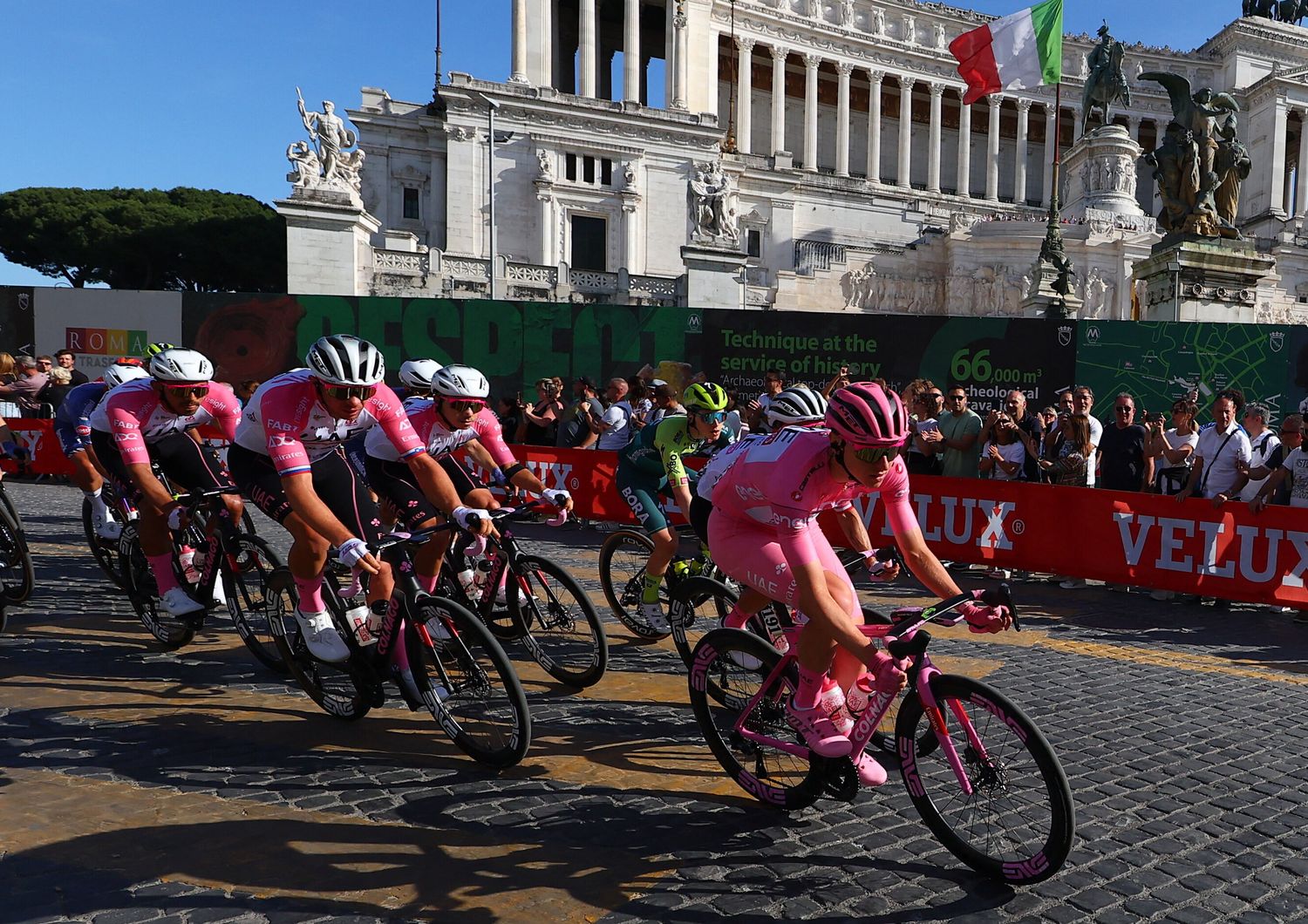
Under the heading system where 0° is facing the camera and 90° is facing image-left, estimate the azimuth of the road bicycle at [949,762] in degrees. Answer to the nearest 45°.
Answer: approximately 315°

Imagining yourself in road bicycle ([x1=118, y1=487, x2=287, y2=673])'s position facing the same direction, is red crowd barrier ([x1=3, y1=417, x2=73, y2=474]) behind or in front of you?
behind

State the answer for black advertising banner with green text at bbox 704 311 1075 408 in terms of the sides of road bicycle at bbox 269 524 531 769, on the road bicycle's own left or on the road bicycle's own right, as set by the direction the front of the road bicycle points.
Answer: on the road bicycle's own left

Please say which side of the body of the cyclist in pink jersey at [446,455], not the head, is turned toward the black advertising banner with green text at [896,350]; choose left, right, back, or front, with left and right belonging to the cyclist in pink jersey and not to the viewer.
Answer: left

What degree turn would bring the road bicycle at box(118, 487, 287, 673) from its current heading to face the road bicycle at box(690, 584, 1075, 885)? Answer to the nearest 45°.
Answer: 0° — it already faces it

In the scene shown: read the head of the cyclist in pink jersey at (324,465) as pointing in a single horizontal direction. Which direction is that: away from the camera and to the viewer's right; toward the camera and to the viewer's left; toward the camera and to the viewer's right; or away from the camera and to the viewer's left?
toward the camera and to the viewer's right

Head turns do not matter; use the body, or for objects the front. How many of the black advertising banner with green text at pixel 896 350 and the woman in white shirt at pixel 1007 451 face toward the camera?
2

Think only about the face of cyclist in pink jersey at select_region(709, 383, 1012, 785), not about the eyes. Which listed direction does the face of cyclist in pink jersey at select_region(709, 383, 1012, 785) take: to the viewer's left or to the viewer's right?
to the viewer's right

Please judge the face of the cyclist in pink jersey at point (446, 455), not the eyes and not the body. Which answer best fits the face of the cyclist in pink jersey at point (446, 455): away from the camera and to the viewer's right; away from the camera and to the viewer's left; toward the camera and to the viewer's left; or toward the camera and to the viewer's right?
toward the camera and to the viewer's right
